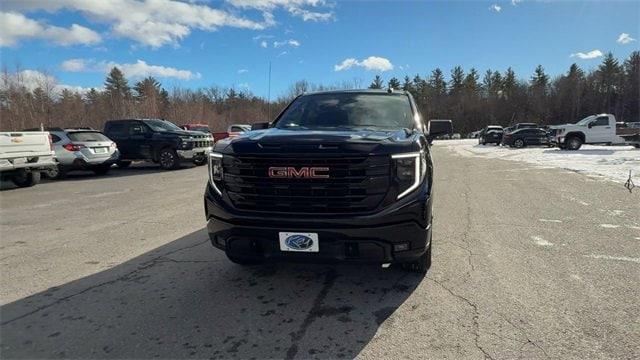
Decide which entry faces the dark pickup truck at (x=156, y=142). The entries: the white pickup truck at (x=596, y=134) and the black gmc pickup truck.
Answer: the white pickup truck

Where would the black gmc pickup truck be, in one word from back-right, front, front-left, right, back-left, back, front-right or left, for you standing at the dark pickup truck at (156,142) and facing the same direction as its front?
front-right

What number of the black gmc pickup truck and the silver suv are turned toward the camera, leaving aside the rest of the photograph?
1

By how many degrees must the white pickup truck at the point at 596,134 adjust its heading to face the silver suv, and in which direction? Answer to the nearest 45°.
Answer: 0° — it already faces it

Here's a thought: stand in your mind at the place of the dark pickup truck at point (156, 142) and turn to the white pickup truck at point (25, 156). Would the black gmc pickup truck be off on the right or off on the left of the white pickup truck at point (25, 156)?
left

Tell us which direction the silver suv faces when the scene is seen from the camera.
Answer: facing away from the viewer and to the left of the viewer

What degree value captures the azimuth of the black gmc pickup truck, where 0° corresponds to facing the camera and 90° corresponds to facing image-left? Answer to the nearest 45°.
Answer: approximately 0°

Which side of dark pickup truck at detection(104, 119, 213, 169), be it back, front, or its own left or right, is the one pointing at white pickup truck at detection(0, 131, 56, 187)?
right

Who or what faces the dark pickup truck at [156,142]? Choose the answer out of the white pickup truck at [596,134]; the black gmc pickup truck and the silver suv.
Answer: the white pickup truck

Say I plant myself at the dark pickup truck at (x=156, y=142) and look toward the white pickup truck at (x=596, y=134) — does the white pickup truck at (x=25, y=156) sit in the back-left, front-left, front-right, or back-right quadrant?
back-right

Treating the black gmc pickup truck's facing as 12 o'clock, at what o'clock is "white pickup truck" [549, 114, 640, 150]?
The white pickup truck is roughly at 7 o'clock from the black gmc pickup truck.

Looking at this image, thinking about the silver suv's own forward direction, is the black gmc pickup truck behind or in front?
behind
